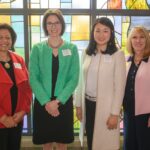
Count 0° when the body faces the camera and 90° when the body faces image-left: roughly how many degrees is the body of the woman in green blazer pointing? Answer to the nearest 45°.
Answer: approximately 0°

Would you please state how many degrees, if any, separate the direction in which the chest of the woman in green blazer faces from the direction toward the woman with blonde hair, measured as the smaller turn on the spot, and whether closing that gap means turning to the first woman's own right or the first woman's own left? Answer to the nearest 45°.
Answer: approximately 90° to the first woman's own left
